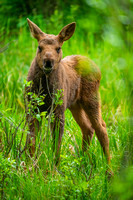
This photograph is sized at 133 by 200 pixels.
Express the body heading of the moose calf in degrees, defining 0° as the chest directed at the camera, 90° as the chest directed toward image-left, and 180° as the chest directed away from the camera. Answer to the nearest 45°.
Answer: approximately 45°
